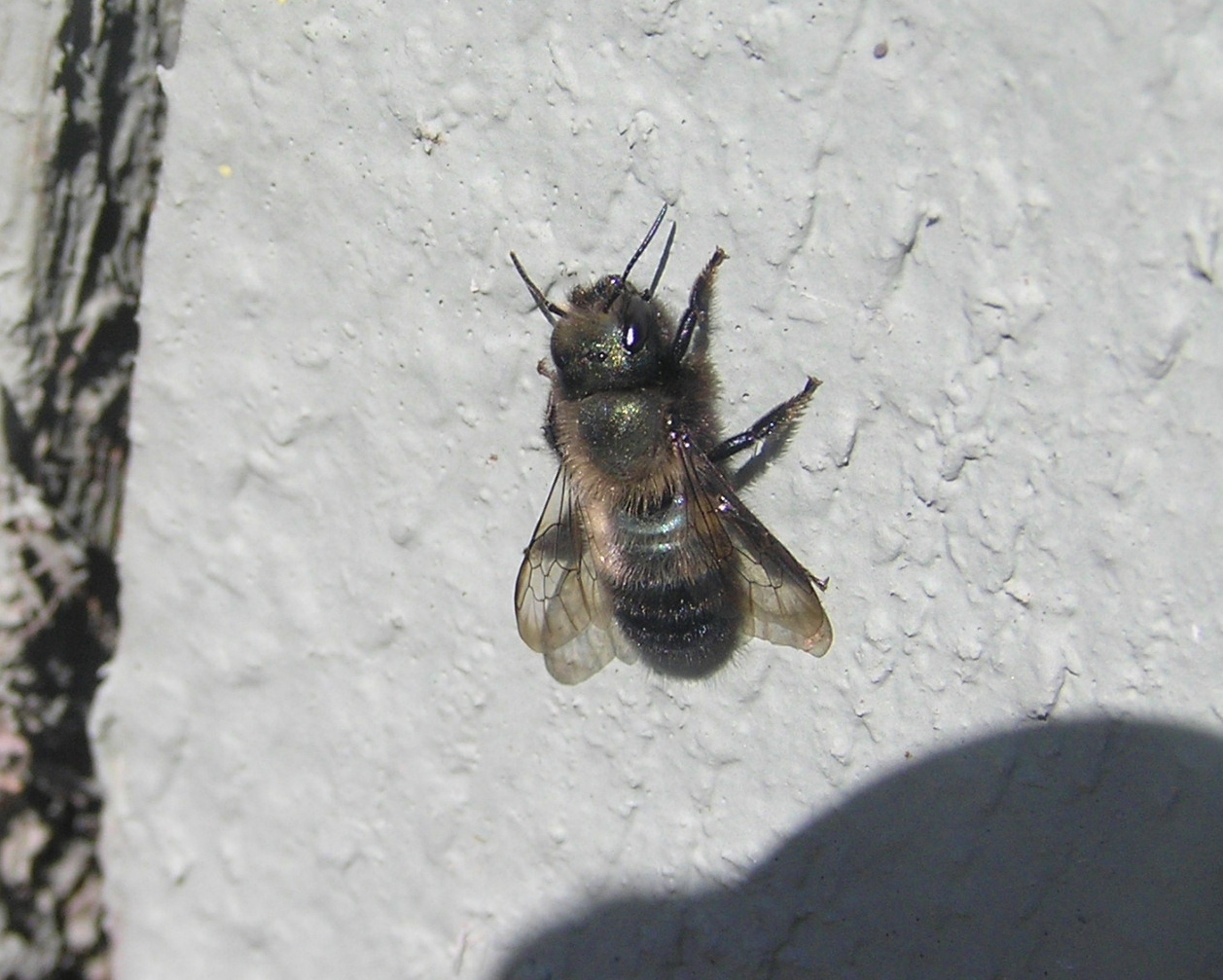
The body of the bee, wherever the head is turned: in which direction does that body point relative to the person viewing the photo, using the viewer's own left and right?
facing away from the viewer
